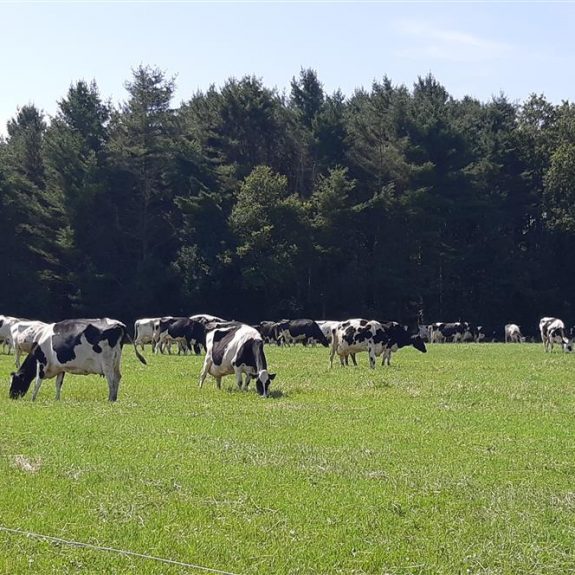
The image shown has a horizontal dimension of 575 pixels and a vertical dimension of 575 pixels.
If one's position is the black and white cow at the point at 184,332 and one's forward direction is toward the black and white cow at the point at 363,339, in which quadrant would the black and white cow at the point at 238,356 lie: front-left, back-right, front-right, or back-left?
front-right

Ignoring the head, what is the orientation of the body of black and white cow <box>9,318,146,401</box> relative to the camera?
to the viewer's left

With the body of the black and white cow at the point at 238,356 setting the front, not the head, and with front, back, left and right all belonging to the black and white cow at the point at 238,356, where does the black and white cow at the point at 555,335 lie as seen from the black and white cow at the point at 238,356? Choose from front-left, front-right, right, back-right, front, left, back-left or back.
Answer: left

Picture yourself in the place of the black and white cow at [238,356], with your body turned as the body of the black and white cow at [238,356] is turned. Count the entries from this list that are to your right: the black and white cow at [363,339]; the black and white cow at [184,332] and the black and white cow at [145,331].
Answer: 0

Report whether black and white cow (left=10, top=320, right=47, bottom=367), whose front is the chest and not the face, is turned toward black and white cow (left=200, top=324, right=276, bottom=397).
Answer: no

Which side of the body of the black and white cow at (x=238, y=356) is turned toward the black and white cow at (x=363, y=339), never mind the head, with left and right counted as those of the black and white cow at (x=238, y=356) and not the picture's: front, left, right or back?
left

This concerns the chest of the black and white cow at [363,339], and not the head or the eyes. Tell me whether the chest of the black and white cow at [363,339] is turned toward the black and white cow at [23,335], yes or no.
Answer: no

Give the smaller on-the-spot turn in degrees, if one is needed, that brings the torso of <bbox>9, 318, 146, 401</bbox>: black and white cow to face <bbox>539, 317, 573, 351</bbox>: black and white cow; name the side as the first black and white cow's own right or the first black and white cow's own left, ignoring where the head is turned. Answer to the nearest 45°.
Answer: approximately 135° to the first black and white cow's own right

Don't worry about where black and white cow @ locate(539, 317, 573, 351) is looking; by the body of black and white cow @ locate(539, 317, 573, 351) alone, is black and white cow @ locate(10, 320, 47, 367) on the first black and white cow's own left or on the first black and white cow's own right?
on the first black and white cow's own right

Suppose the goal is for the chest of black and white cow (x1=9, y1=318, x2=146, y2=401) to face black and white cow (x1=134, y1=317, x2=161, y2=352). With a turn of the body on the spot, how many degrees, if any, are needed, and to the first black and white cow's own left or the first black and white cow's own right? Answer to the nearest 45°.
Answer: approximately 90° to the first black and white cow's own right

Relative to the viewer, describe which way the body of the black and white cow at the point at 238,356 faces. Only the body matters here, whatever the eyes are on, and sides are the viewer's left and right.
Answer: facing the viewer and to the right of the viewer

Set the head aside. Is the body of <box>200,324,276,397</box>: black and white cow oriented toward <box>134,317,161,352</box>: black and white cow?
no
